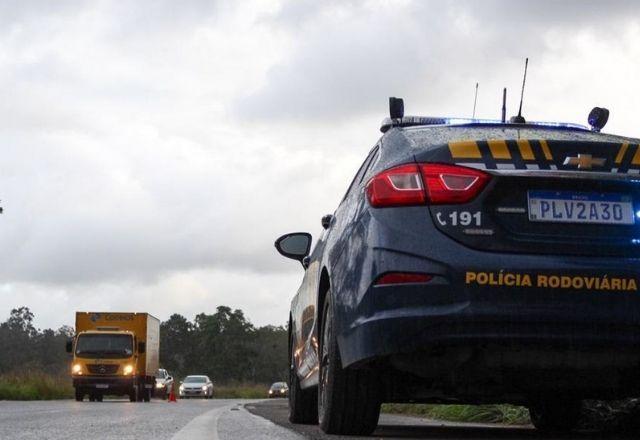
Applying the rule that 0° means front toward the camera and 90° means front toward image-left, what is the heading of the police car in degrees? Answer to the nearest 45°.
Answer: approximately 135°

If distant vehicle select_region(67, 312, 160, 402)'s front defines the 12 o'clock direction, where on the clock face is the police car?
The police car is roughly at 12 o'clock from the distant vehicle.

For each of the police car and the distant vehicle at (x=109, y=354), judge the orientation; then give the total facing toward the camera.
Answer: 1

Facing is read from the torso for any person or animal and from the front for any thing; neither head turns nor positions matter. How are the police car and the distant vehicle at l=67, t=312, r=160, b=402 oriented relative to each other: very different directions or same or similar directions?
very different directions
